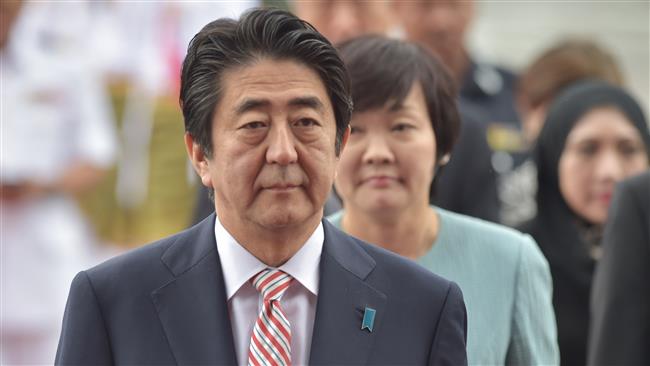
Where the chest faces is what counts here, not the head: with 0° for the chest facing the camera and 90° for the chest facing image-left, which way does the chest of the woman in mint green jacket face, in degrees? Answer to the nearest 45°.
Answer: approximately 0°

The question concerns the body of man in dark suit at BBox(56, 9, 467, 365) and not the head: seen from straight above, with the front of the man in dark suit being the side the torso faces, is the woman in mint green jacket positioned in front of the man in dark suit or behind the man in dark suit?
behind

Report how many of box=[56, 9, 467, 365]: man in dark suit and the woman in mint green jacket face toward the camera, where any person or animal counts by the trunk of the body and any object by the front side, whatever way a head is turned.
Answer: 2

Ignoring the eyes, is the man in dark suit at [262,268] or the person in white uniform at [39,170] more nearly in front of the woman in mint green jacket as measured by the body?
the man in dark suit

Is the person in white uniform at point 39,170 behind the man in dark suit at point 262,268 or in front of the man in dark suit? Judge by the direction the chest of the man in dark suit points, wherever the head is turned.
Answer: behind

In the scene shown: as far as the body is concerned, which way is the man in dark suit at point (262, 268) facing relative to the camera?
toward the camera
